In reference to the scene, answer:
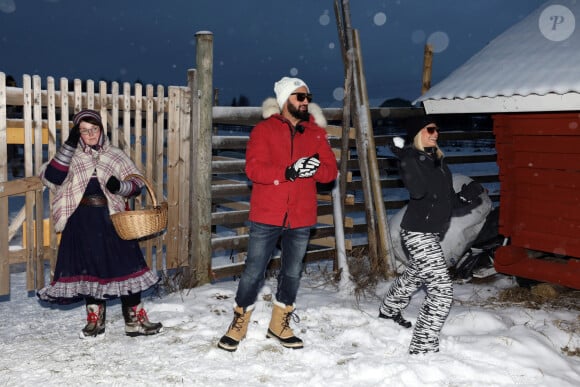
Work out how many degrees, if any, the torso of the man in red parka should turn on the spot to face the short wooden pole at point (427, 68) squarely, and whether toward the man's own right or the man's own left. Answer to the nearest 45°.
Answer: approximately 135° to the man's own left

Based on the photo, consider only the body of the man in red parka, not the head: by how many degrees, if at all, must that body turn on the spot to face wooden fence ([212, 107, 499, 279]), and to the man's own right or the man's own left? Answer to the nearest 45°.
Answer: approximately 180°

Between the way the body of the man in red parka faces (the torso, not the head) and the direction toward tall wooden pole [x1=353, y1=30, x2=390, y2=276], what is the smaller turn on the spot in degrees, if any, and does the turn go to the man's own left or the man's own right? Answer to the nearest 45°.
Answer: approximately 135° to the man's own left

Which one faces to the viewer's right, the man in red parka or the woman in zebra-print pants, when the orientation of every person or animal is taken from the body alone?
the woman in zebra-print pants

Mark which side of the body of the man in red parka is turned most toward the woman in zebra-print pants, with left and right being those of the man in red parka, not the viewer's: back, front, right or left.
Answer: left

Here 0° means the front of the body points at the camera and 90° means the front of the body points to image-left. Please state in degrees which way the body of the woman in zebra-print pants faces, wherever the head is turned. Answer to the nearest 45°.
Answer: approximately 270°

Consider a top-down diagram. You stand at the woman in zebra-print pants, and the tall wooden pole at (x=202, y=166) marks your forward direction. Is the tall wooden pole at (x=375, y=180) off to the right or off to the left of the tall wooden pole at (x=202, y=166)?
right

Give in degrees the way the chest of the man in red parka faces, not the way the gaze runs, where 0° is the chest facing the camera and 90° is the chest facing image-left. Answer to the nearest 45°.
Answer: approximately 0°
